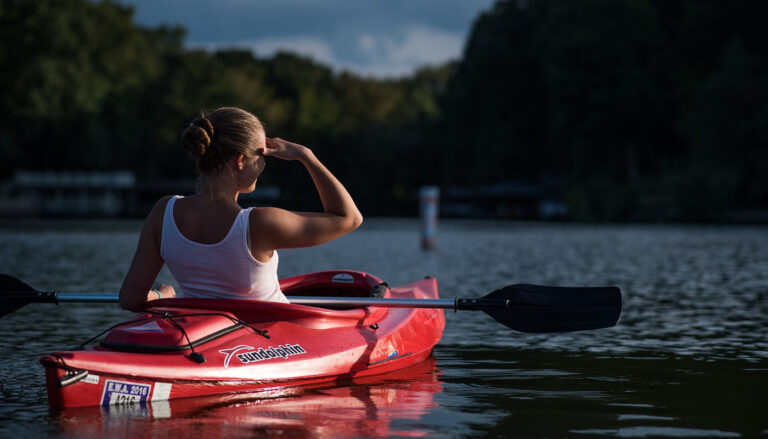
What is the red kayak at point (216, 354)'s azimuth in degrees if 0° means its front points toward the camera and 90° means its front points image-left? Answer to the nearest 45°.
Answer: approximately 225°

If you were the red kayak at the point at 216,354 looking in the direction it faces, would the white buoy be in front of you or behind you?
in front

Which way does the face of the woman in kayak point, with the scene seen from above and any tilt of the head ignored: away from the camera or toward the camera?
away from the camera

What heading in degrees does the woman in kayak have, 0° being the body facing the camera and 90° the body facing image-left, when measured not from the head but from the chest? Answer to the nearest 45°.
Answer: approximately 225°

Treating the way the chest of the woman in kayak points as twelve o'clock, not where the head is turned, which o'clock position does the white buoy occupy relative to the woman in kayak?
The white buoy is roughly at 11 o'clock from the woman in kayak.
